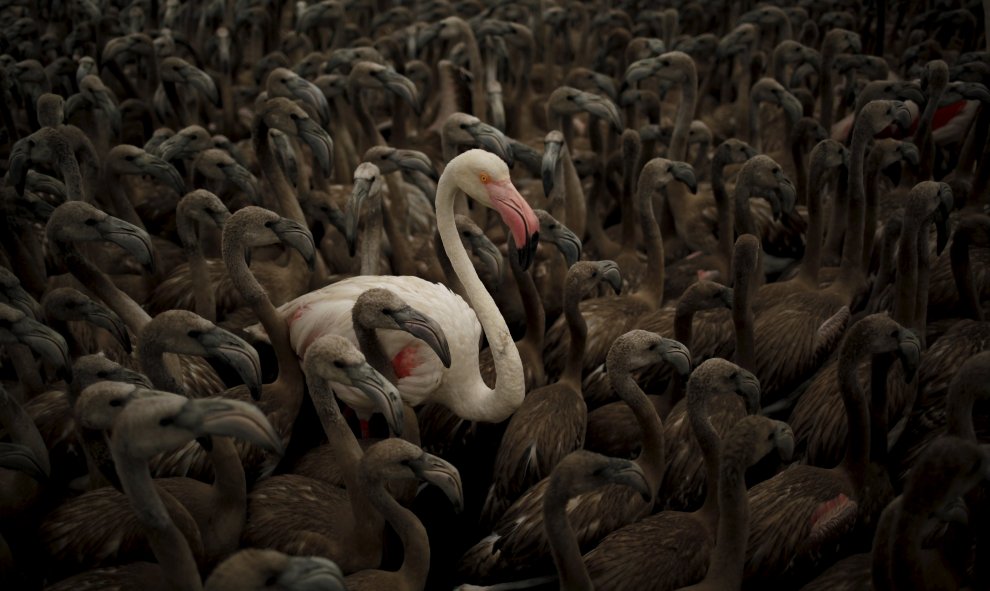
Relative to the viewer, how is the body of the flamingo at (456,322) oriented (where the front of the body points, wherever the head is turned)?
to the viewer's right
